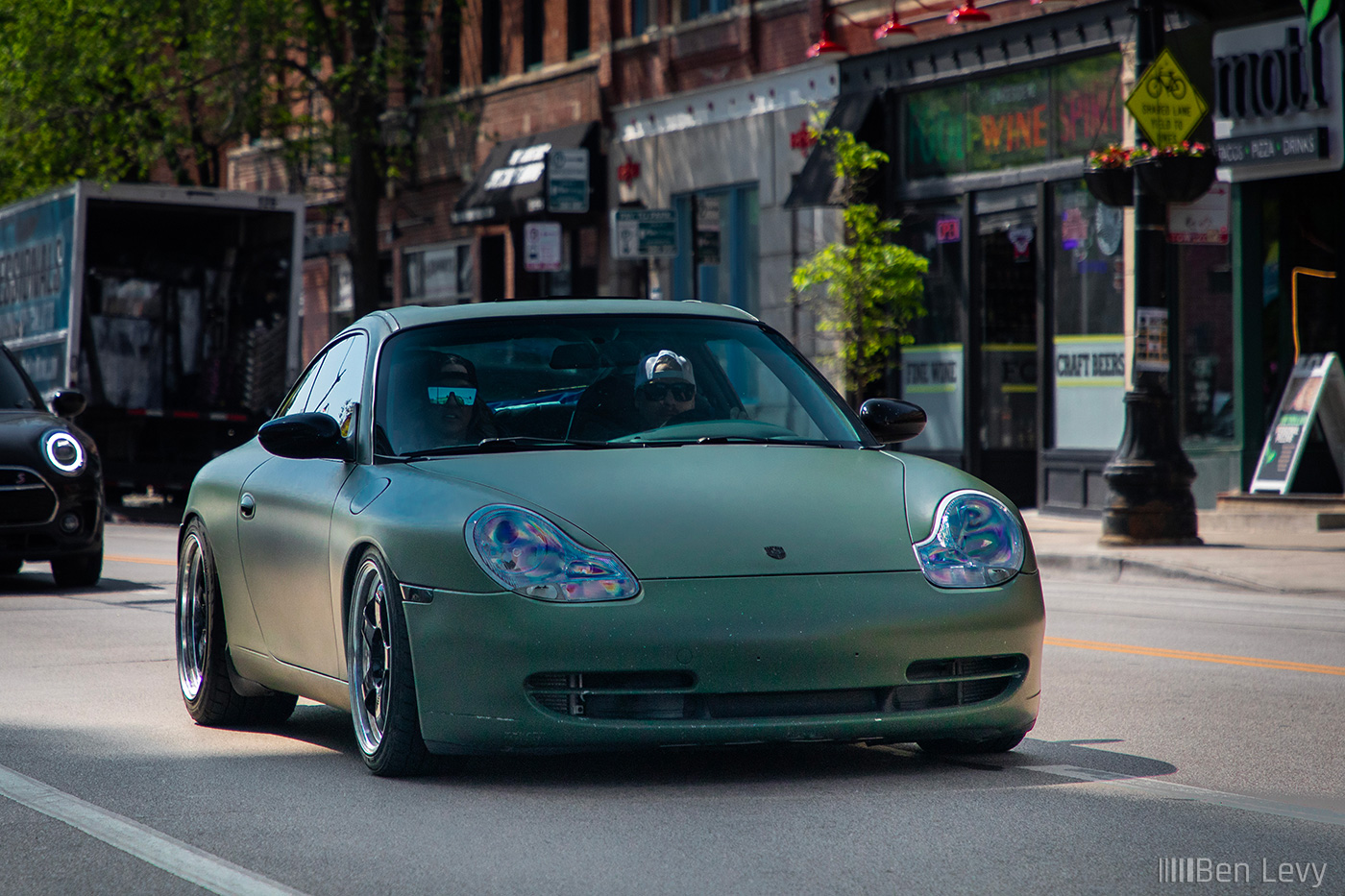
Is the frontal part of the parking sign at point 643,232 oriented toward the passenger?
yes

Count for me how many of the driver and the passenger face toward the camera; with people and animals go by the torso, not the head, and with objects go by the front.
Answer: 2

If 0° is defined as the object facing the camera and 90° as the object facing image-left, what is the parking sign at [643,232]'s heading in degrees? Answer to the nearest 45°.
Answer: approximately 0°

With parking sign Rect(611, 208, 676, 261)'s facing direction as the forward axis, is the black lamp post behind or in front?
in front

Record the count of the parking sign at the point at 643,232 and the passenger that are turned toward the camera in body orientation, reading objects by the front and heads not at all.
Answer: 2

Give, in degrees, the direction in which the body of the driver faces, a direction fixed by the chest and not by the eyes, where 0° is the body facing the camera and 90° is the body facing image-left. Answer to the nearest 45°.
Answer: approximately 0°

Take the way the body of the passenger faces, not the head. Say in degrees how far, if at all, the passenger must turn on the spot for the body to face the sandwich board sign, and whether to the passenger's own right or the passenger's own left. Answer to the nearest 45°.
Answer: approximately 135° to the passenger's own left

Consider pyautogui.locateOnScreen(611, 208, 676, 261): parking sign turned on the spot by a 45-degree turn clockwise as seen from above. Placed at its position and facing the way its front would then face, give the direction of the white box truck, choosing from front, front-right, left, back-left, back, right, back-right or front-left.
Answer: front-right

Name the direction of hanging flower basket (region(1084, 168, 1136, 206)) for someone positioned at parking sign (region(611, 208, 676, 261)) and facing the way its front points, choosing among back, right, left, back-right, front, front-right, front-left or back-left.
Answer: front-left

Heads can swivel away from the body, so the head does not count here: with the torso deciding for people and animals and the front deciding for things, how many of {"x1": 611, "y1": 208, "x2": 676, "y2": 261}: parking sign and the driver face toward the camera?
2
